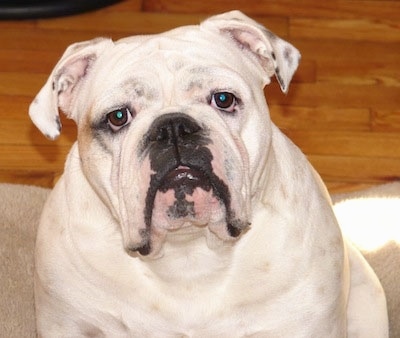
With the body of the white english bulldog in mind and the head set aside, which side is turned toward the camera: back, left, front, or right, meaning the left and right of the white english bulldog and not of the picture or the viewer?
front

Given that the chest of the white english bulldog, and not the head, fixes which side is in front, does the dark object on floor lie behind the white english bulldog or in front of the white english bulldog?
behind
